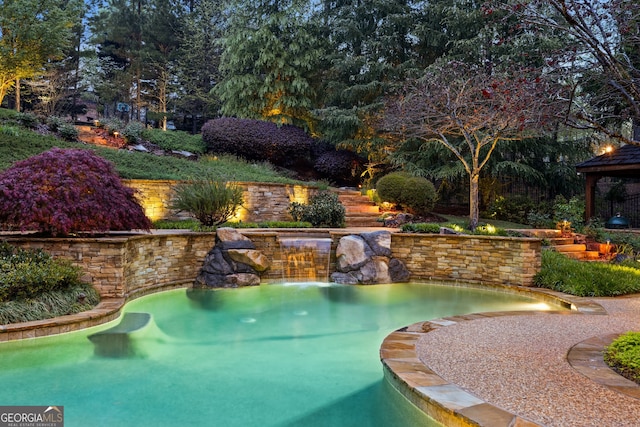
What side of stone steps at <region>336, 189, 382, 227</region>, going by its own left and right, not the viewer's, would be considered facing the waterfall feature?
front

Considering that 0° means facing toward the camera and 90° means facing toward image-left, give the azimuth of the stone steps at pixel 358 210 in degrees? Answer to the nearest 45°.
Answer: approximately 0°

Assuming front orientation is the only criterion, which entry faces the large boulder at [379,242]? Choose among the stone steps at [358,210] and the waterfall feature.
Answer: the stone steps

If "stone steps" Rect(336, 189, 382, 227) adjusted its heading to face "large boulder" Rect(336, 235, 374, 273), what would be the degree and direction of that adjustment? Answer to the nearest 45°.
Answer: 0° — it already faces it

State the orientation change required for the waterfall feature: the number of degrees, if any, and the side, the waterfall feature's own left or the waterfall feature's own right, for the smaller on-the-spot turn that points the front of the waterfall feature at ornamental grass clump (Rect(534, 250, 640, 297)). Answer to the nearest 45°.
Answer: approximately 90° to the waterfall feature's own left

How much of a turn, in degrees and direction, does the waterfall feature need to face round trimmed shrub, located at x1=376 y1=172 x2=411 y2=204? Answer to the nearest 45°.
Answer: approximately 135° to its left

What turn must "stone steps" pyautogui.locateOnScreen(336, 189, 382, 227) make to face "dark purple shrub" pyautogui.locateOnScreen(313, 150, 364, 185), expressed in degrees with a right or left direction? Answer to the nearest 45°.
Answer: approximately 180°

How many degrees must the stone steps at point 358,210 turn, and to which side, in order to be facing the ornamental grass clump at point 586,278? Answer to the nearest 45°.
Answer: approximately 45° to its left

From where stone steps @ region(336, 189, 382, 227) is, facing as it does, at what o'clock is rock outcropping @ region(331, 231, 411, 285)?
The rock outcropping is roughly at 12 o'clock from the stone steps.

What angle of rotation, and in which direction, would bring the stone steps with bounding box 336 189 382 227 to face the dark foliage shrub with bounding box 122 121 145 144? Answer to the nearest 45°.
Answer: approximately 90° to its right

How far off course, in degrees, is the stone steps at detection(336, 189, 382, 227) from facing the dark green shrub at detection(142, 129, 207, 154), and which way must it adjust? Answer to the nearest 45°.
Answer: approximately 135° to its right

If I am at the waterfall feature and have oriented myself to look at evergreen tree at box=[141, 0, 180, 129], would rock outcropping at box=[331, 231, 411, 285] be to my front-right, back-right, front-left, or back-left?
back-right

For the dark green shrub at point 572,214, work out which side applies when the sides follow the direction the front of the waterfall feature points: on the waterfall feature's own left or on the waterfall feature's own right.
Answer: on the waterfall feature's own left

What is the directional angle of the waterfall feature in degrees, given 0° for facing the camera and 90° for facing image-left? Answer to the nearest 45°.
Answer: approximately 0°

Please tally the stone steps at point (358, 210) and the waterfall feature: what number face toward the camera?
2
